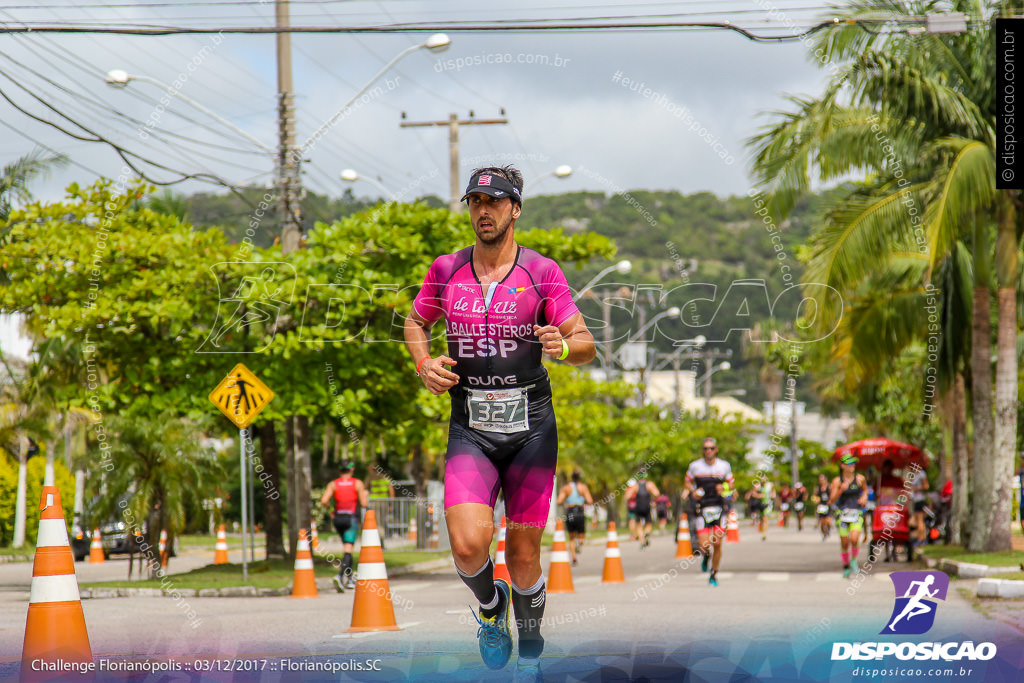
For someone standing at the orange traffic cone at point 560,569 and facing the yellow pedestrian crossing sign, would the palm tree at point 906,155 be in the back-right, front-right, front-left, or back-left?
back-right

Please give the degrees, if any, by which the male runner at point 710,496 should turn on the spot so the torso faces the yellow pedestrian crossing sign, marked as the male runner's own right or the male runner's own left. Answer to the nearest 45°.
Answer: approximately 90° to the male runner's own right

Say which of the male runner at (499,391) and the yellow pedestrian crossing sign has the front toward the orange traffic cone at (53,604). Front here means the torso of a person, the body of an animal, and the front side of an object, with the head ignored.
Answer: the yellow pedestrian crossing sign

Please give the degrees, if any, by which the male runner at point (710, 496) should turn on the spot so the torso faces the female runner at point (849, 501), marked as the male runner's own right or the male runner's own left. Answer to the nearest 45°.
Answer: approximately 135° to the male runner's own left

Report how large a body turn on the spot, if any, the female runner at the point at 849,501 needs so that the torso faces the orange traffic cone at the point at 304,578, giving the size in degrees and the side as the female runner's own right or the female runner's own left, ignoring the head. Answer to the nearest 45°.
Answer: approximately 45° to the female runner's own right

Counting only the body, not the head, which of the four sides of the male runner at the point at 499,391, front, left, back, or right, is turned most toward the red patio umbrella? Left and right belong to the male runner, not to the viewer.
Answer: back
